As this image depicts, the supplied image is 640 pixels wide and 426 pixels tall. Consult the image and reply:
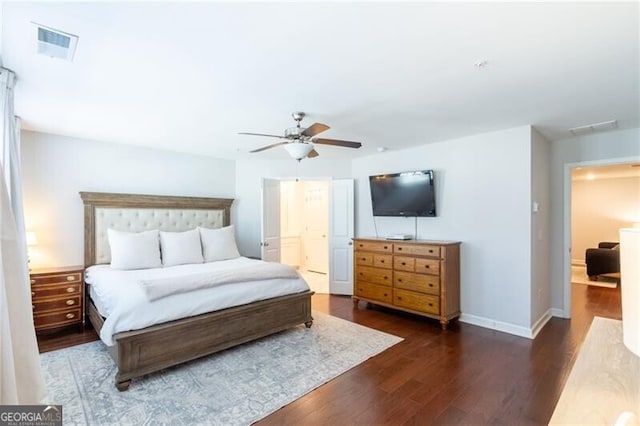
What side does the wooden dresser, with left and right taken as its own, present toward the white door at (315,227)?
right

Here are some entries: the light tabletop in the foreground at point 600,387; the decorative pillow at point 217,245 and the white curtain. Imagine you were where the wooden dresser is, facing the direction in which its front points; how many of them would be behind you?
0

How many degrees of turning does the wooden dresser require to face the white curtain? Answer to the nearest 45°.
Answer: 0° — it already faces it

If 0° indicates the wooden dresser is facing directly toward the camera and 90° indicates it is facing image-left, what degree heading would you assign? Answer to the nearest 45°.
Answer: approximately 45°

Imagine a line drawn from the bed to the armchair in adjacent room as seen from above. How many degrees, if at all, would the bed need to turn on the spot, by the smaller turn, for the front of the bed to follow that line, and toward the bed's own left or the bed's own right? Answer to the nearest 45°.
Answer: approximately 45° to the bed's own left

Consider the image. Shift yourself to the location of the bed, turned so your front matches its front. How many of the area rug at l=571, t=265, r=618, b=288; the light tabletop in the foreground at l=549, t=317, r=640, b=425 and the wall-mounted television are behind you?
0

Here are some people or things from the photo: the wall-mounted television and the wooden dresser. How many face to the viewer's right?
0

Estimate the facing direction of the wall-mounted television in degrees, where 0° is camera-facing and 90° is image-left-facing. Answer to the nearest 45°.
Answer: approximately 45°

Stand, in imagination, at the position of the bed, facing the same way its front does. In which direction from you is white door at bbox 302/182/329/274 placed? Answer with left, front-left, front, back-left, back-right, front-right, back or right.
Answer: left

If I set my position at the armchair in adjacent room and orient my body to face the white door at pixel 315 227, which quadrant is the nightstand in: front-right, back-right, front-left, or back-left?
front-left

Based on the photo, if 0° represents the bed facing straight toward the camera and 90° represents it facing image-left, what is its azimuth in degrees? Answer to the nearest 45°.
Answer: approximately 315°

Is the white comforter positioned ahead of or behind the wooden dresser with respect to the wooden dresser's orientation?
ahead

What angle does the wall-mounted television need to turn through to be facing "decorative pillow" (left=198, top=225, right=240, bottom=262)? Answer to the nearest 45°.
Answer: approximately 45° to its right

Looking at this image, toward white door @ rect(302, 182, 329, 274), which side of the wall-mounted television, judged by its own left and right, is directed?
right

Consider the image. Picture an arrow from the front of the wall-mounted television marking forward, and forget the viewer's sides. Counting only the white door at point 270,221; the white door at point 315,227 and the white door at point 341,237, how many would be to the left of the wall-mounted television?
0

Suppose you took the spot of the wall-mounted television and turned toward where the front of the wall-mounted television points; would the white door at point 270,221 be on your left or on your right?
on your right

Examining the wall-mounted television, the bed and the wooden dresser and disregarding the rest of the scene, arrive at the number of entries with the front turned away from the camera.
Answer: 0
